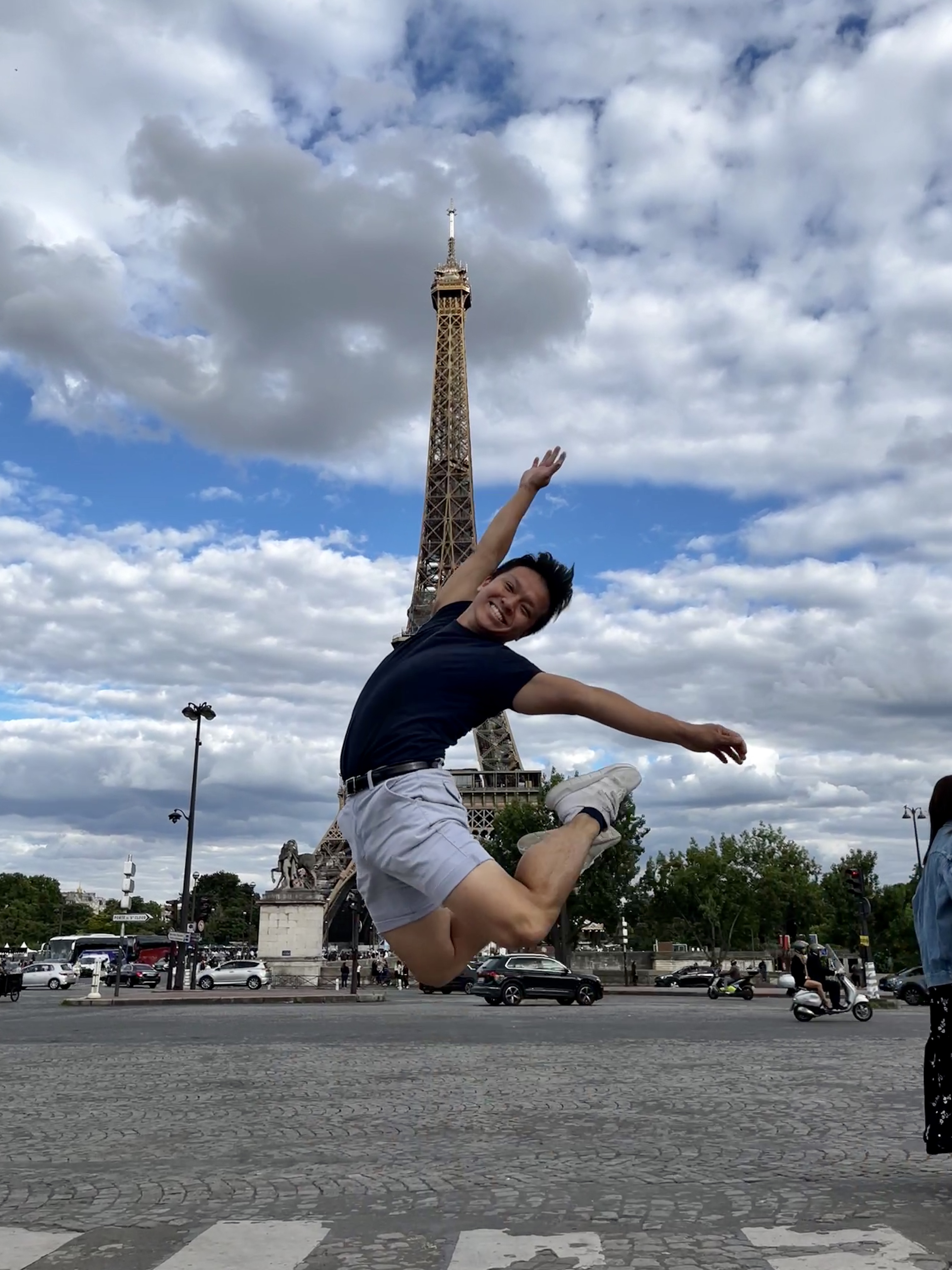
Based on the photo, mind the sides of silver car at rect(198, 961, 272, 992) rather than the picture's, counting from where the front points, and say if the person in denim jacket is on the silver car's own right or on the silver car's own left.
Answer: on the silver car's own left

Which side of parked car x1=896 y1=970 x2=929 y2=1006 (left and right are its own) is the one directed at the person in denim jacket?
left

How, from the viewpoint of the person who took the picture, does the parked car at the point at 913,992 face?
facing to the left of the viewer
